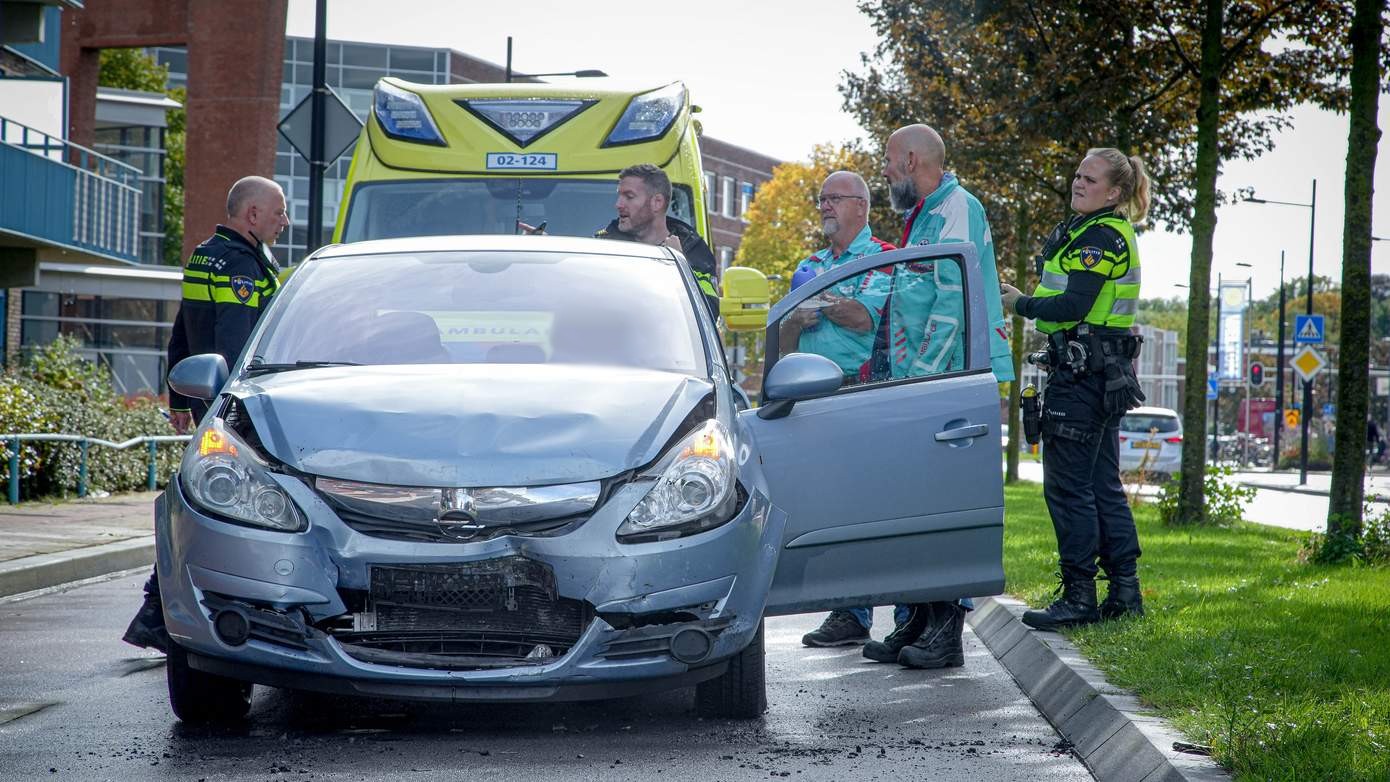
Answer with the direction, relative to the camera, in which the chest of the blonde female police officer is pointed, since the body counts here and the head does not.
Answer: to the viewer's left

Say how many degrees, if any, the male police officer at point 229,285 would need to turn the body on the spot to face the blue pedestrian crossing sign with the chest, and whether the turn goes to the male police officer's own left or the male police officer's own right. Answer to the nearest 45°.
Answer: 0° — they already face it

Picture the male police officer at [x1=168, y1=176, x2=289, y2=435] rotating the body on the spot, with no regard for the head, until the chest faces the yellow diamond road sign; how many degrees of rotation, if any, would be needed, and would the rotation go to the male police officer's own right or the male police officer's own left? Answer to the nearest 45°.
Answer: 0° — they already face it

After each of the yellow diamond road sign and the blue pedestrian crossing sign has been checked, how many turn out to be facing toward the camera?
2

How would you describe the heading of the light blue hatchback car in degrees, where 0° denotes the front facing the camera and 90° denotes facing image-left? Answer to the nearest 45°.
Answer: approximately 0°

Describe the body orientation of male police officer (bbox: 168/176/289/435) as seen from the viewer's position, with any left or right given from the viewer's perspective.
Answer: facing away from the viewer and to the right of the viewer

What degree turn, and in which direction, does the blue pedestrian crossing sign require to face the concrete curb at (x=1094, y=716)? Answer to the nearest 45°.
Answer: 0° — it already faces it

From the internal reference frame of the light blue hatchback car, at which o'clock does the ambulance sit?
The ambulance is roughly at 6 o'clock from the light blue hatchback car.

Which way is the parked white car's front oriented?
away from the camera

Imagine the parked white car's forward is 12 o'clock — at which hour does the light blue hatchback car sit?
The light blue hatchback car is roughly at 6 o'clock from the parked white car.

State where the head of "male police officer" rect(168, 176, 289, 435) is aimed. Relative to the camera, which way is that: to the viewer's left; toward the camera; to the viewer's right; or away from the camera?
to the viewer's right

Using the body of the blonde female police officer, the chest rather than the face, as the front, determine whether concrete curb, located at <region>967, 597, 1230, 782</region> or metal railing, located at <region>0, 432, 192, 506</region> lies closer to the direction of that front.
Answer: the metal railing

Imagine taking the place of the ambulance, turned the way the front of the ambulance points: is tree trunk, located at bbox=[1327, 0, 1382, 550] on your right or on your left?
on your left
